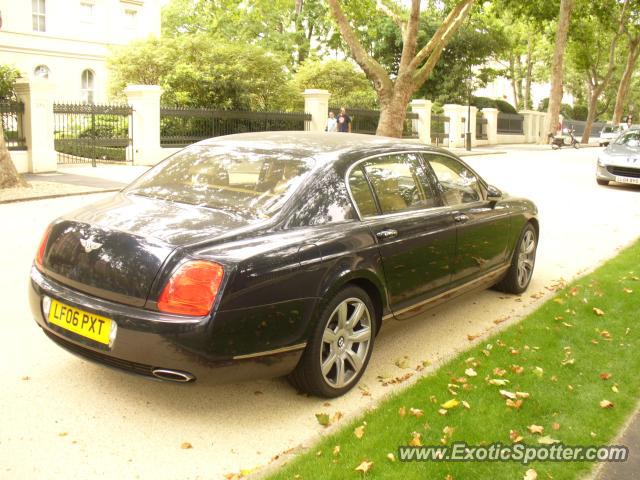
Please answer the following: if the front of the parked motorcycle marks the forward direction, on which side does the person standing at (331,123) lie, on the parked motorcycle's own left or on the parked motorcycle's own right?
on the parked motorcycle's own right

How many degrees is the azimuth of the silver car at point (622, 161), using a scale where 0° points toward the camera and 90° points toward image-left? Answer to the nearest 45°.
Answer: approximately 45°

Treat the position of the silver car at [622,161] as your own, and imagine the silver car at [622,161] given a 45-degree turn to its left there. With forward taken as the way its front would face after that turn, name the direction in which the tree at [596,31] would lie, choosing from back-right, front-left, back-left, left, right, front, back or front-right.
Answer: back

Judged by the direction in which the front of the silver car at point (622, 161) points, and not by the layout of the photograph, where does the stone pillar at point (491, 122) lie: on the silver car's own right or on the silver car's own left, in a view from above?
on the silver car's own right
